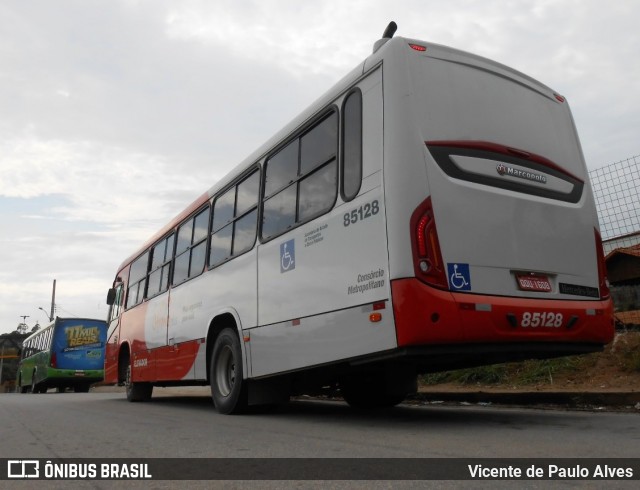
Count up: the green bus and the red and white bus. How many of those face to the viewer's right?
0

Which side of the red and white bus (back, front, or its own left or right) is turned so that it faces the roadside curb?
right

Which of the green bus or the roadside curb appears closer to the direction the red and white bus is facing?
the green bus

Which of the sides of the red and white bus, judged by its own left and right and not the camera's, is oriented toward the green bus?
front

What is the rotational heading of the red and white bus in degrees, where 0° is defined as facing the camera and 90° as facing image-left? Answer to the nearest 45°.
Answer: approximately 135°
